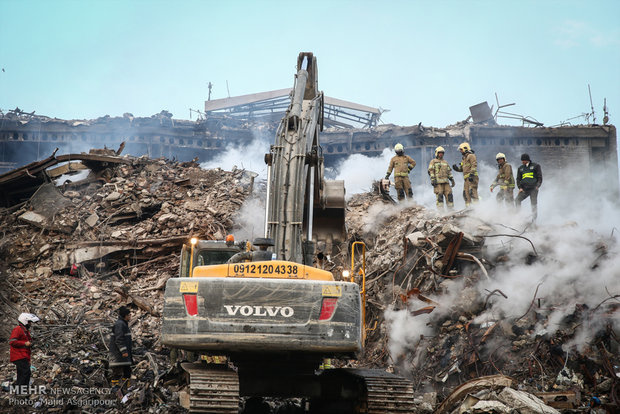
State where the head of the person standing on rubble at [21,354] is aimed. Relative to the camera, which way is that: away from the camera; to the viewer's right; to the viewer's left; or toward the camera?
to the viewer's right

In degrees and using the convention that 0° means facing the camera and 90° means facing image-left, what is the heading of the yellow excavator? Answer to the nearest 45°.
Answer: approximately 180°

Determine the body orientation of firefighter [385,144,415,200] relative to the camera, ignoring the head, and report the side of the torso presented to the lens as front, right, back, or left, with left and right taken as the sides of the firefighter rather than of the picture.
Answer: front

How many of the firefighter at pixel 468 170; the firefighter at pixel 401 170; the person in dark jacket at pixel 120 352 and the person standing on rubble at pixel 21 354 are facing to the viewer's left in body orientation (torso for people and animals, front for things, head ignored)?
1

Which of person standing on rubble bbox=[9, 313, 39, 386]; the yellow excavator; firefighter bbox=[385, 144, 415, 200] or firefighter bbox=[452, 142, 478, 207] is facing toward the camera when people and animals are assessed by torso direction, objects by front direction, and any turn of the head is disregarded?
firefighter bbox=[385, 144, 415, 200]

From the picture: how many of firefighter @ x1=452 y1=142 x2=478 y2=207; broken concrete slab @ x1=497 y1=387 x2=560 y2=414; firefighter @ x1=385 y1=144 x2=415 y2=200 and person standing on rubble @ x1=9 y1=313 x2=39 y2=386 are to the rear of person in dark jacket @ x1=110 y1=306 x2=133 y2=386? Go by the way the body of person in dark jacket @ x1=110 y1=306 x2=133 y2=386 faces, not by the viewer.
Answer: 1

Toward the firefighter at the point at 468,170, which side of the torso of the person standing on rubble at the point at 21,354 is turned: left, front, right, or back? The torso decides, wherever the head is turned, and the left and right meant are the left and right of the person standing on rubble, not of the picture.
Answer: front

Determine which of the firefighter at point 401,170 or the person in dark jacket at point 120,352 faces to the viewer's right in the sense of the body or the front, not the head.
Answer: the person in dark jacket

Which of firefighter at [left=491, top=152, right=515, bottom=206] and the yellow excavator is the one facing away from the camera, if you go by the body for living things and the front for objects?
the yellow excavator

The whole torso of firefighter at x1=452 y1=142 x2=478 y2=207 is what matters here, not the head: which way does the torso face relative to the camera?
to the viewer's left

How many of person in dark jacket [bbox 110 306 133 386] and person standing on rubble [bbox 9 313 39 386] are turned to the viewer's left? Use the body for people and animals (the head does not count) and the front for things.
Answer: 0

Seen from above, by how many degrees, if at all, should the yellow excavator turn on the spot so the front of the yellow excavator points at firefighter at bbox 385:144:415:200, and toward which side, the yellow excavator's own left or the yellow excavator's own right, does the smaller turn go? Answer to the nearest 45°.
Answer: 0° — it already faces them

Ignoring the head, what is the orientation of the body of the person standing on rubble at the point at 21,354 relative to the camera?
to the viewer's right

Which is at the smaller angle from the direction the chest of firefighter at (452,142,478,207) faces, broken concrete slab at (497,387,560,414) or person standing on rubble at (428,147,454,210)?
the person standing on rubble

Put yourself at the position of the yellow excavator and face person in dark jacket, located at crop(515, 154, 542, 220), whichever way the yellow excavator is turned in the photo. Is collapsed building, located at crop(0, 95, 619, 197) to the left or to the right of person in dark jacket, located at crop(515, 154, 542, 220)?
left
